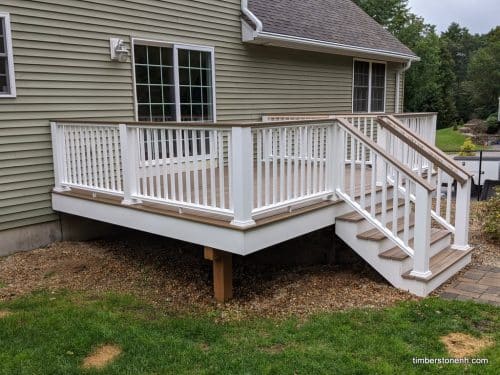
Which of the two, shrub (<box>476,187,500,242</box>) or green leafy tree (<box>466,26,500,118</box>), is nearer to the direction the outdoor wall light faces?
the shrub

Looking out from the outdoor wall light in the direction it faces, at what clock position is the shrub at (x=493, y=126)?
The shrub is roughly at 9 o'clock from the outdoor wall light.

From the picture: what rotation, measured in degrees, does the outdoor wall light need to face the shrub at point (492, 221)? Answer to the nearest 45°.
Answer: approximately 45° to its left

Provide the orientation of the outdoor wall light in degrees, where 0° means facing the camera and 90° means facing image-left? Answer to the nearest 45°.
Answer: approximately 315°

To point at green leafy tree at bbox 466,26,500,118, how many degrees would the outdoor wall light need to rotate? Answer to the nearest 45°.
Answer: approximately 90° to its left

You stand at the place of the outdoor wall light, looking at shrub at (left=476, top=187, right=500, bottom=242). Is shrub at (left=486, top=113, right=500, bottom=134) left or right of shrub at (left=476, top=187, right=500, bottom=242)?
left
